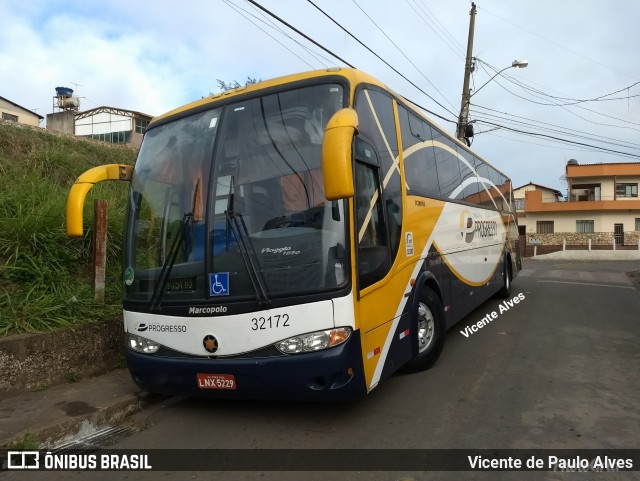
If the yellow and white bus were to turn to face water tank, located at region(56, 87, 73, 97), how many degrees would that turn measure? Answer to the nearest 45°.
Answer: approximately 90° to its right

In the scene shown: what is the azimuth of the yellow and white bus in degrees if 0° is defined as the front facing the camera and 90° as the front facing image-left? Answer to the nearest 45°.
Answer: approximately 45°

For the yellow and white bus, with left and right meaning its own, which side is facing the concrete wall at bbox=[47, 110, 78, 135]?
right

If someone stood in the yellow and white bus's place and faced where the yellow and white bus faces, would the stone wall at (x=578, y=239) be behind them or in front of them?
behind

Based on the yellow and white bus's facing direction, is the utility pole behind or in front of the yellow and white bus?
behind
